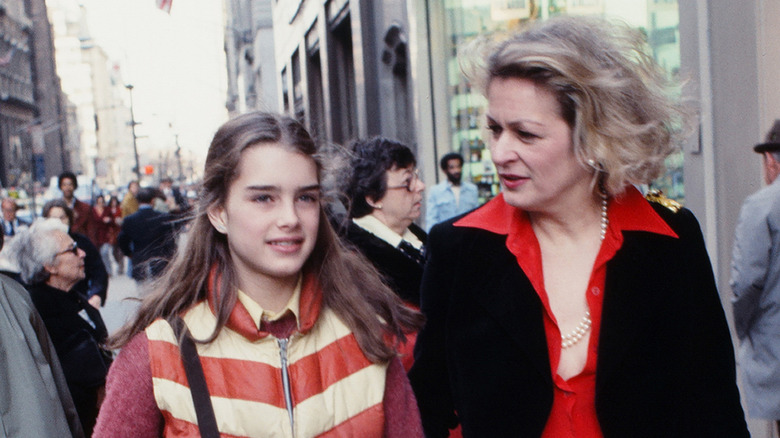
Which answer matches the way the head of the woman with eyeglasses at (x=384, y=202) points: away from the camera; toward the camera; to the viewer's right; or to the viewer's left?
to the viewer's right

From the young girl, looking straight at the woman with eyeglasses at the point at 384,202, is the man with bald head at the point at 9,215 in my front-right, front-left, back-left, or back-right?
front-left

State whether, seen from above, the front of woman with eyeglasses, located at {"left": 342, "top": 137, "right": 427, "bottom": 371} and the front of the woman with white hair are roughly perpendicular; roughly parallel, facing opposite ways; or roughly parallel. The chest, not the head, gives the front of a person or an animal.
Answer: roughly parallel

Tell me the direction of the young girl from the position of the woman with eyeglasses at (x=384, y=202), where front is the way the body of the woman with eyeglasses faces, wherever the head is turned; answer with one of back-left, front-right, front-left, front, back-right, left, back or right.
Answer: right

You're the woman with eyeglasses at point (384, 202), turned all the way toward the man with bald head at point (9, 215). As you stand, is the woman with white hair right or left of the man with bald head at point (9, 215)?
left

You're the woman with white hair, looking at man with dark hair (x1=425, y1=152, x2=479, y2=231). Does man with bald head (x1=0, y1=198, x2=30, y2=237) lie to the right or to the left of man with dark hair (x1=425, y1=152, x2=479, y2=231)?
left

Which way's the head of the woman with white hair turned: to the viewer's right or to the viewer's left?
to the viewer's right
